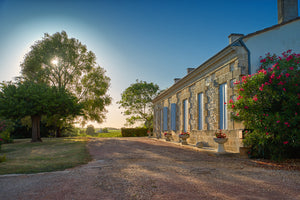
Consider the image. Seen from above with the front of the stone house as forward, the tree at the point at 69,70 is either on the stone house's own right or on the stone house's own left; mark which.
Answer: on the stone house's own right

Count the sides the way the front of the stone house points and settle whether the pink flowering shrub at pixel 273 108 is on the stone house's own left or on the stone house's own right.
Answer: on the stone house's own left

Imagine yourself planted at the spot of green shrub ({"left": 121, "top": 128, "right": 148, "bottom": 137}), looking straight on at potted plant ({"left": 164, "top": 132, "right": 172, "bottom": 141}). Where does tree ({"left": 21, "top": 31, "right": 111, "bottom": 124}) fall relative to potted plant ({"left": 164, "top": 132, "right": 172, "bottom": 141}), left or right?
right

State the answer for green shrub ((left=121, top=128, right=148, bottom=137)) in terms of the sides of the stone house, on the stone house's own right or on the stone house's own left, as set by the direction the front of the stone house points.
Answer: on the stone house's own right
